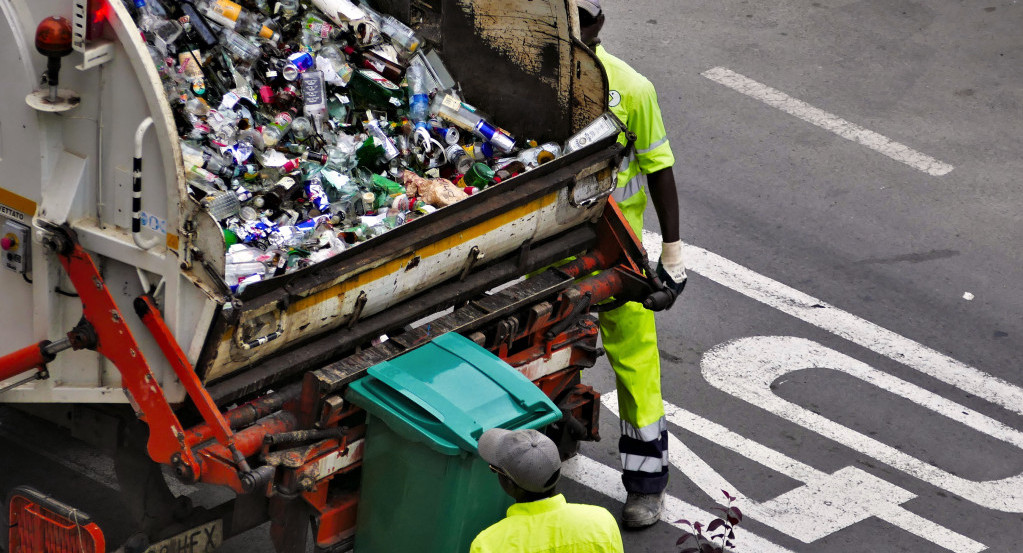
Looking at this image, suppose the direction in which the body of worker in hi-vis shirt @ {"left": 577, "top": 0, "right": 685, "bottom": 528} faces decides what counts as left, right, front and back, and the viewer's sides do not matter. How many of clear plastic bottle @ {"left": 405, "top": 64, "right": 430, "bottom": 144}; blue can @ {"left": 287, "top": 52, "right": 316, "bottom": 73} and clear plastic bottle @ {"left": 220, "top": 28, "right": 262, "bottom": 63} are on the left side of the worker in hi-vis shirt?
0

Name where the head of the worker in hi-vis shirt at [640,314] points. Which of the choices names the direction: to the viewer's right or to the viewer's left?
to the viewer's left

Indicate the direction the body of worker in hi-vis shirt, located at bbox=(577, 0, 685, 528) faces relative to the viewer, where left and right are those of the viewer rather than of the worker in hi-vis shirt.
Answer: facing the viewer and to the left of the viewer

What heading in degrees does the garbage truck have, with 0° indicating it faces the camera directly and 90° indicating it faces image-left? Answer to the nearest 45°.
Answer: approximately 135°

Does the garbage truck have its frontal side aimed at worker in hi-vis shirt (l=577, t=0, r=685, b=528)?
no

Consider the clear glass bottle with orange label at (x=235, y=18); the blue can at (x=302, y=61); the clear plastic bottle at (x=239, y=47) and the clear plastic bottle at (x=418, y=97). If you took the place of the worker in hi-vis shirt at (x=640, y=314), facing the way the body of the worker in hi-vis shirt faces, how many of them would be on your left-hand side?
0

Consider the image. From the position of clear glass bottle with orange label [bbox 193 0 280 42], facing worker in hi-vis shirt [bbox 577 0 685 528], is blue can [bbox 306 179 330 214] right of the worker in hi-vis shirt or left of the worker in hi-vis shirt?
right

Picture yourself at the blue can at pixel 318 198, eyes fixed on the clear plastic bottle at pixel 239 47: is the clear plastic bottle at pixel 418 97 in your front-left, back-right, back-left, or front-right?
front-right

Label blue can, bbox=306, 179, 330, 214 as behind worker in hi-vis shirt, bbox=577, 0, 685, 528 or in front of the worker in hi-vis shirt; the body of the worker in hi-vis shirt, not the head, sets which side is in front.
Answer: in front

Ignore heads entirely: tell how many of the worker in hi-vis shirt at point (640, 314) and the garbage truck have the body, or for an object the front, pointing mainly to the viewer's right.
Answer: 0
